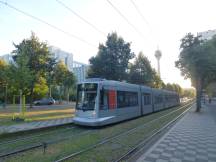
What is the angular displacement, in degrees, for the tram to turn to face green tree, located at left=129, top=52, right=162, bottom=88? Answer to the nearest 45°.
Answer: approximately 135° to its right

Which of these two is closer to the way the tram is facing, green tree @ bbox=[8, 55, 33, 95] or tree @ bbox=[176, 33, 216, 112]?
the green tree

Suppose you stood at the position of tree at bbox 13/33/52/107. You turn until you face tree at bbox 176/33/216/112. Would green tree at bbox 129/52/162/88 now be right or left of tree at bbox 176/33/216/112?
left

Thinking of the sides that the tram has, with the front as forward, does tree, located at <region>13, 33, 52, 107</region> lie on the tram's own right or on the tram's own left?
on the tram's own right

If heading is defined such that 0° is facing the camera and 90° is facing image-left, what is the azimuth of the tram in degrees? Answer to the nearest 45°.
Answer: approximately 45°

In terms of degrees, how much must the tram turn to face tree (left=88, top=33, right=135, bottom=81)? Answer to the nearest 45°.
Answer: approximately 135° to its right

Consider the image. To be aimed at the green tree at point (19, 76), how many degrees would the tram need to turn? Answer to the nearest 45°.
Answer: approximately 90° to its right
